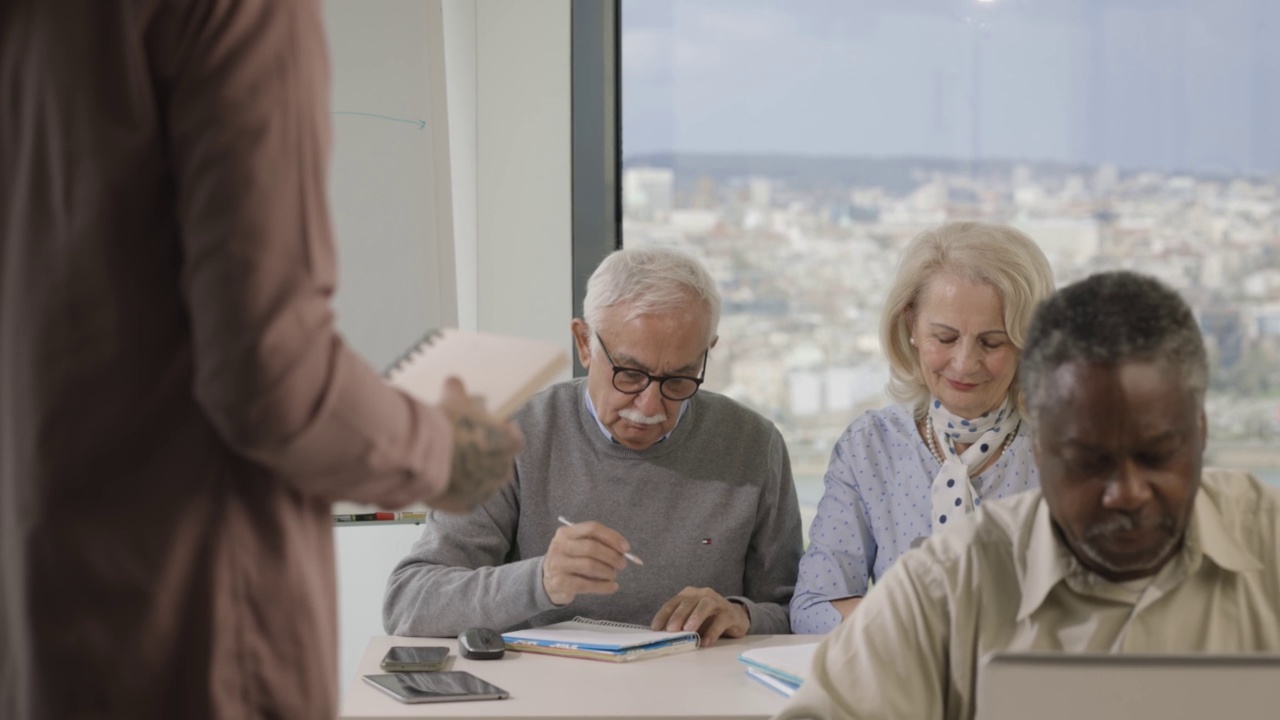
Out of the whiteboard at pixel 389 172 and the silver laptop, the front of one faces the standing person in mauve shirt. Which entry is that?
the whiteboard

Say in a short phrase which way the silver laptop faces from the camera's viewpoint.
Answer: facing away from the viewer

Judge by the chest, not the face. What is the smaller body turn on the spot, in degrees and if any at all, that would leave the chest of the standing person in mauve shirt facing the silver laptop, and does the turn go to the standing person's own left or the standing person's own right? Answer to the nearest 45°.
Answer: approximately 45° to the standing person's own right

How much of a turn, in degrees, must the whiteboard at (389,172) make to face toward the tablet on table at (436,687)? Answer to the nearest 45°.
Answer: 0° — it already faces it

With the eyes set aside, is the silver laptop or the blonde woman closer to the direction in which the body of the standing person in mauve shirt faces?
the blonde woman

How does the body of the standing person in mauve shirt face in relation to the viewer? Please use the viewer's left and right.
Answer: facing away from the viewer and to the right of the viewer

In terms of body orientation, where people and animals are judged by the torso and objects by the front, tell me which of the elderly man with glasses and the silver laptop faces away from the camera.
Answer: the silver laptop
